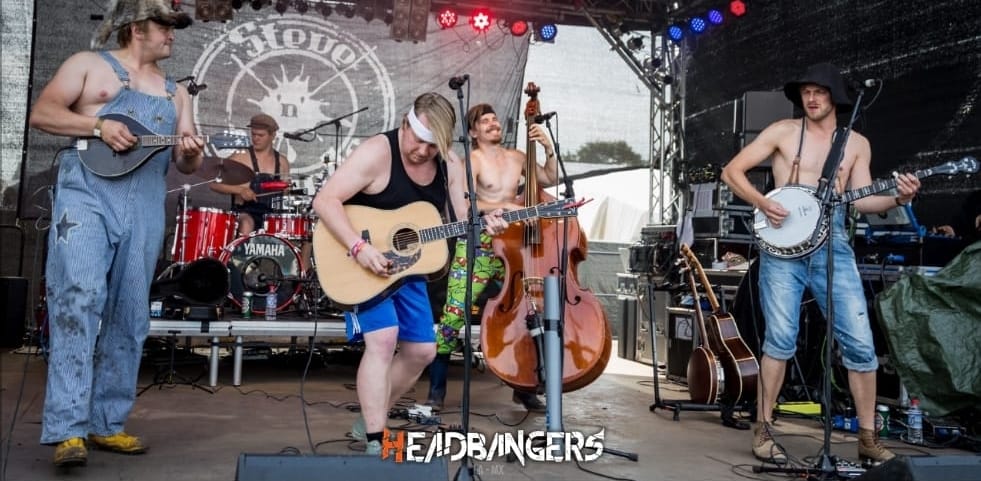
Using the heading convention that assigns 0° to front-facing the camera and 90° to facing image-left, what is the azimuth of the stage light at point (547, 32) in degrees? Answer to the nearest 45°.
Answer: approximately 0°

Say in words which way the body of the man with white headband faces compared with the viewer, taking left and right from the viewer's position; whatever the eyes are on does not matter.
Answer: facing the viewer and to the right of the viewer

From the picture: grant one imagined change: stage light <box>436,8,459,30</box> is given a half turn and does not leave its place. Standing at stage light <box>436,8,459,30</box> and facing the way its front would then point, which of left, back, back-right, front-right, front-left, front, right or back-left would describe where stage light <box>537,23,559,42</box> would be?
right

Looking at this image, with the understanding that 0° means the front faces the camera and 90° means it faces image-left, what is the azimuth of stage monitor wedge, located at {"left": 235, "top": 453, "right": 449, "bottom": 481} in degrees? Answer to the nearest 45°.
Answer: approximately 180°

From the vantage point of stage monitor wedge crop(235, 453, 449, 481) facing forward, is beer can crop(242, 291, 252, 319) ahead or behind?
ahead

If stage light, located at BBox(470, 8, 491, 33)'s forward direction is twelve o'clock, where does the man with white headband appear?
The man with white headband is roughly at 12 o'clock from the stage light.

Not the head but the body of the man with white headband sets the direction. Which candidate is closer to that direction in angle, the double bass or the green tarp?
the green tarp

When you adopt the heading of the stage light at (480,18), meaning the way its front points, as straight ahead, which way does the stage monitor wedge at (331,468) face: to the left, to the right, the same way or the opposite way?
the opposite way

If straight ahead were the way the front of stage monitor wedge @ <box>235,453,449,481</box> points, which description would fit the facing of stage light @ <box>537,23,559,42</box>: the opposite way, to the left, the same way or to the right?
the opposite way

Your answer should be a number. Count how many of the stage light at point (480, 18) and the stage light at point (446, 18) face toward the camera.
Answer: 2

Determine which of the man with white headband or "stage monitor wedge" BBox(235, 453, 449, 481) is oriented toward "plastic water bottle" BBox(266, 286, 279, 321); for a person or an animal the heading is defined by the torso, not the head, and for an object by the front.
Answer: the stage monitor wedge

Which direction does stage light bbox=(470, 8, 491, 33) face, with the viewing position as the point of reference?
facing the viewer

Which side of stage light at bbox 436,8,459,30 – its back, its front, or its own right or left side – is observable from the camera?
front
